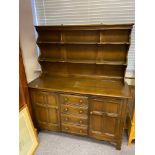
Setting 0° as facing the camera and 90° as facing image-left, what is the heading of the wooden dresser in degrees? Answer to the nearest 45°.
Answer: approximately 0°
